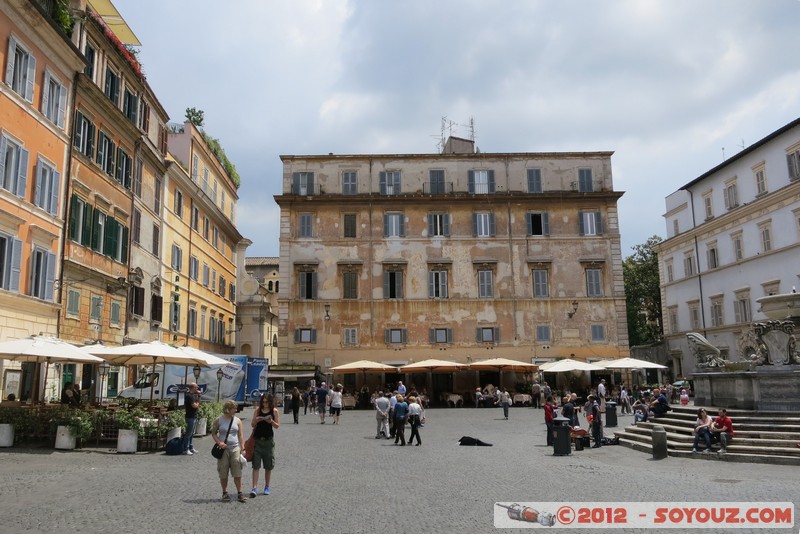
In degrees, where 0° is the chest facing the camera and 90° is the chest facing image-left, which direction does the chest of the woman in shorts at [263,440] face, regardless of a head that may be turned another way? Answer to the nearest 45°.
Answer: approximately 0°
